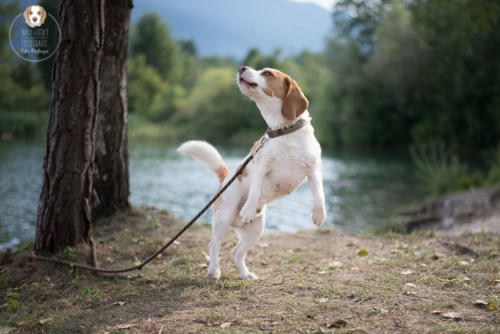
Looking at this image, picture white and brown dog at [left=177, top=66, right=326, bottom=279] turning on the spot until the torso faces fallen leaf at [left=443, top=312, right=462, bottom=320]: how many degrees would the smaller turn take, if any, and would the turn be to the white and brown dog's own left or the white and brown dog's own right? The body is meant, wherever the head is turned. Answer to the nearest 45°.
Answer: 0° — it already faces it

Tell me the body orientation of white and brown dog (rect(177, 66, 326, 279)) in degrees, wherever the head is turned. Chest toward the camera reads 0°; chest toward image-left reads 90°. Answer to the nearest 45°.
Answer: approximately 315°

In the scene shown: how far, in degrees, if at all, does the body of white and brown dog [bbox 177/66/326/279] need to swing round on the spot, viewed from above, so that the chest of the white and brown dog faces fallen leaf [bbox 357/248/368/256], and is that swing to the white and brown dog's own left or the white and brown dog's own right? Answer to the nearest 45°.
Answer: approximately 90° to the white and brown dog's own left

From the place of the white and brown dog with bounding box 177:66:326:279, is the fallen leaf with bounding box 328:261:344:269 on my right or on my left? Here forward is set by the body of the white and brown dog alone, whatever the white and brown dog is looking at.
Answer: on my left

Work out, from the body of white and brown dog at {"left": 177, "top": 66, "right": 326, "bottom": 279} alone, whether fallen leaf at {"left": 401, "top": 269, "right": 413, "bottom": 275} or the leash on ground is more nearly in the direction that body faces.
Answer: the fallen leaf

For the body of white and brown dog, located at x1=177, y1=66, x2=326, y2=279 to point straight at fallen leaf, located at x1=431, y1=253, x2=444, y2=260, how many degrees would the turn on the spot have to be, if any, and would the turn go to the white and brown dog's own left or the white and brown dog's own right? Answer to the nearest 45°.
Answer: approximately 90° to the white and brown dog's own left

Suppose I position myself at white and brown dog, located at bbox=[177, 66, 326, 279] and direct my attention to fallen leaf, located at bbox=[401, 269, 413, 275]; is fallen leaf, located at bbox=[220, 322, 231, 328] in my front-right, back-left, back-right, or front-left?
back-right

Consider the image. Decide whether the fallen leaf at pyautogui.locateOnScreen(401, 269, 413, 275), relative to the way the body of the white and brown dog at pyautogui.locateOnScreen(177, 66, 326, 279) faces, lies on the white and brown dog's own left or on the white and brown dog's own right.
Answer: on the white and brown dog's own left
